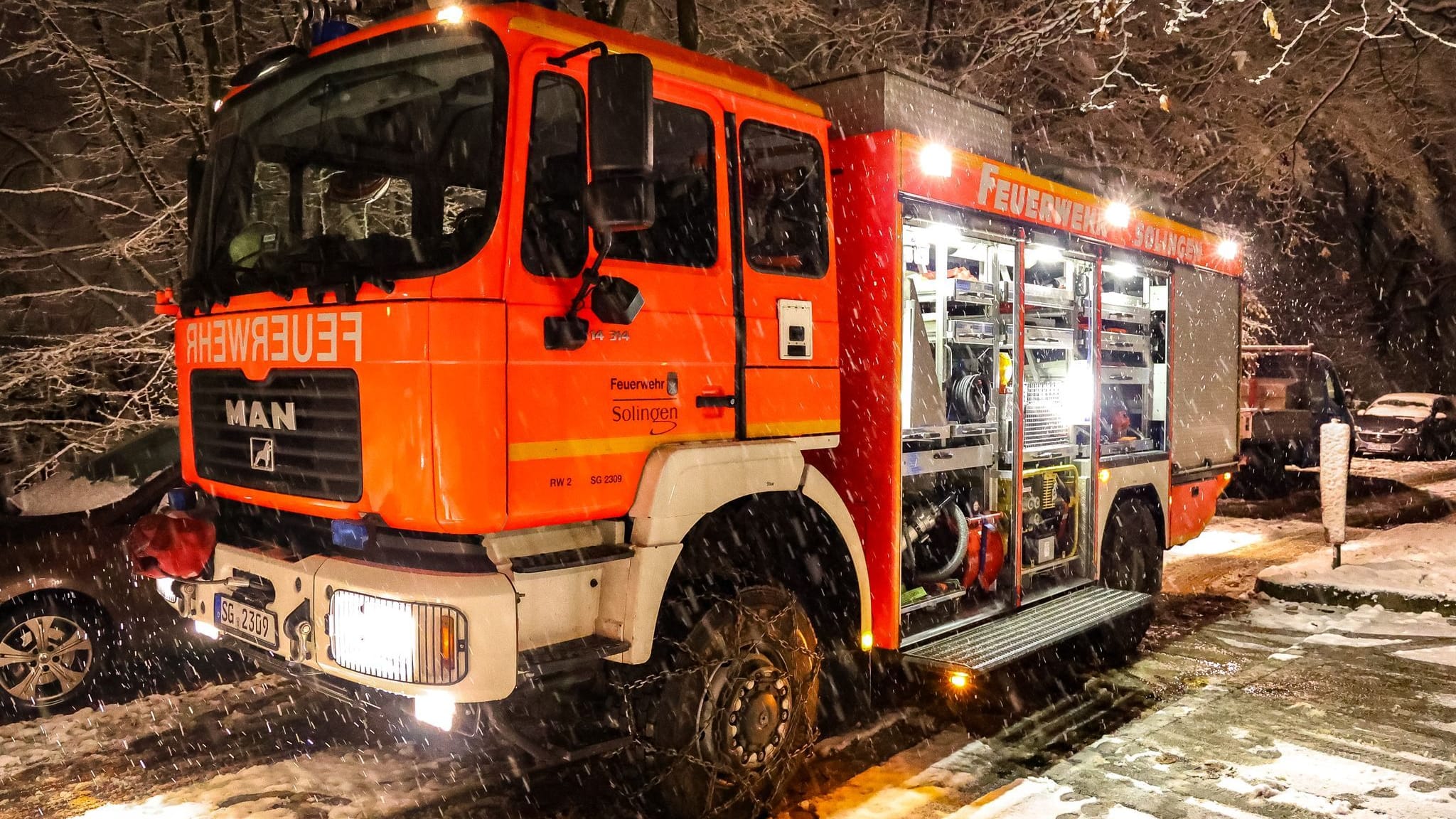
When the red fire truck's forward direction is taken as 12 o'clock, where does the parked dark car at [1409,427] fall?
The parked dark car is roughly at 6 o'clock from the red fire truck.

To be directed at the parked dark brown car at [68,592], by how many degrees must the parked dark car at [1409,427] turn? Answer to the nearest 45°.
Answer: approximately 45° to its left

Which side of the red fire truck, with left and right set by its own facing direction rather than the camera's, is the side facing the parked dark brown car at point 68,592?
right

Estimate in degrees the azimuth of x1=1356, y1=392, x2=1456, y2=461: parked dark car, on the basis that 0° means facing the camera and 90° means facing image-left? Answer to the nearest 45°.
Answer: approximately 45°

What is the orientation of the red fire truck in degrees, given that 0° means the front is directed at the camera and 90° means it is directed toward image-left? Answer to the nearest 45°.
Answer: approximately 45°
